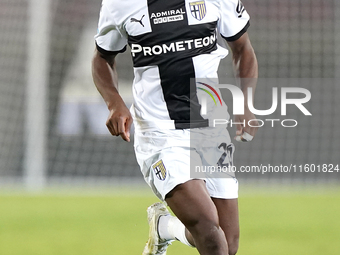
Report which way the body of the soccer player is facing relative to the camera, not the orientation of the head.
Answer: toward the camera
